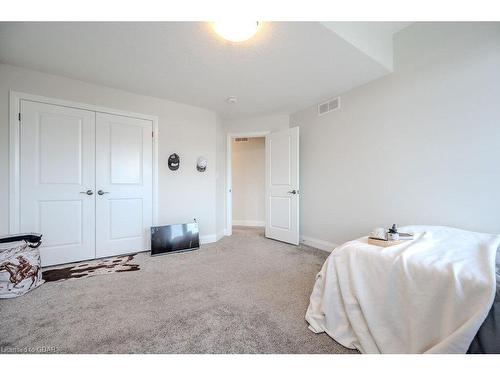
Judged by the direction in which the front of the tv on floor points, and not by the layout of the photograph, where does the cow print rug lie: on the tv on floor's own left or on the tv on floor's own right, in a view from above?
on the tv on floor's own right

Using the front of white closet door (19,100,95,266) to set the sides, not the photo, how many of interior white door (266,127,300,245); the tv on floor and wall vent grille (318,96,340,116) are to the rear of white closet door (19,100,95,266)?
0

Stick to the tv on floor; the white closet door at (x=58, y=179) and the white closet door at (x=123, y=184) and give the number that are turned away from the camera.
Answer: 0

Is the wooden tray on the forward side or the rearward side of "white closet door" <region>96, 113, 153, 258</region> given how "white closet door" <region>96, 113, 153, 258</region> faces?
on the forward side

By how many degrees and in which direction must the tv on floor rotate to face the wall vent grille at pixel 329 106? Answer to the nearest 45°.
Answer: approximately 45° to its left

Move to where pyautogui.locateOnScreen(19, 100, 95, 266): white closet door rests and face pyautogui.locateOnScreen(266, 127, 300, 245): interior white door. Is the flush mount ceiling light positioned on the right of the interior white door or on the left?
right

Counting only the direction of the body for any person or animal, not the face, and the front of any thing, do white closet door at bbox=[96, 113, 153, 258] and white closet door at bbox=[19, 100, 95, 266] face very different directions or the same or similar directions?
same or similar directions

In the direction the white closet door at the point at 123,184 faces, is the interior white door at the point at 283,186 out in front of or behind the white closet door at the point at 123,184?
in front

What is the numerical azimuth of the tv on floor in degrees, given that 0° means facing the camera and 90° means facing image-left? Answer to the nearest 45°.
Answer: approximately 315°

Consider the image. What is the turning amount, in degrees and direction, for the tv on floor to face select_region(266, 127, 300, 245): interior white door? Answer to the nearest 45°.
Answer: approximately 45° to its left

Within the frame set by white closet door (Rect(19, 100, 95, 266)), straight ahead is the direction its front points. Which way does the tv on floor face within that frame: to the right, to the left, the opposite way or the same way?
the same way

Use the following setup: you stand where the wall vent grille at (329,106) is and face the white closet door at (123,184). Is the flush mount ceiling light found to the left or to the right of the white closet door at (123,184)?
left

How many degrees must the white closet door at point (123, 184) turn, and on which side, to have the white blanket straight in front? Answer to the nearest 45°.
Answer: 0° — it already faces it
